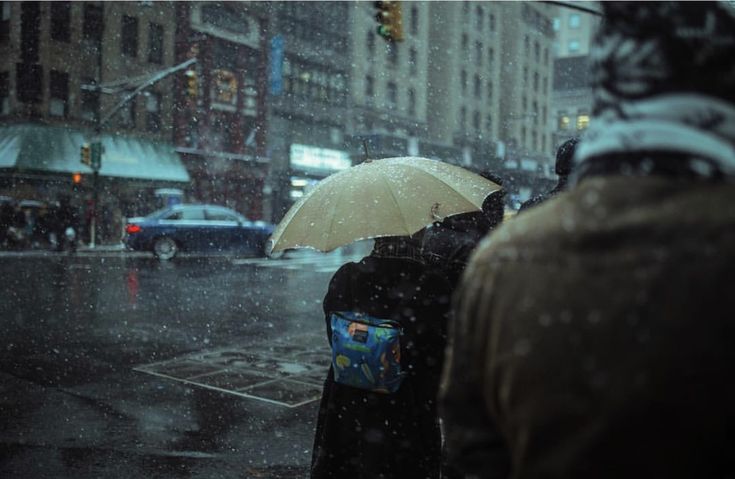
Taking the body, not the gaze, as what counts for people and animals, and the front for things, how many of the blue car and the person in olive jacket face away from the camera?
1

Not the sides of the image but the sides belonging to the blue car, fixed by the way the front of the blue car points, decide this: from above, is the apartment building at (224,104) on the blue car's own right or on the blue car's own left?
on the blue car's own left

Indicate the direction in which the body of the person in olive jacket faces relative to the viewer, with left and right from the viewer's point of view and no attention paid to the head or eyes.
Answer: facing away from the viewer

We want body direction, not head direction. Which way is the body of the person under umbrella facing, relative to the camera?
away from the camera

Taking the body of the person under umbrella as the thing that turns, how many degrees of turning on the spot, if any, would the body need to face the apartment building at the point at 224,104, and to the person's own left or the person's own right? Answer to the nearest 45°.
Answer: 0° — they already face it

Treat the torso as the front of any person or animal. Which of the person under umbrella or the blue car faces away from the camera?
the person under umbrella

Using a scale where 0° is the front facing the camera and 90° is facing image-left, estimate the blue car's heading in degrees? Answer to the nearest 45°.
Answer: approximately 270°

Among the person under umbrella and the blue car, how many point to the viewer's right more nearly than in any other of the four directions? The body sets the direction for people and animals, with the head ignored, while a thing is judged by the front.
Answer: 1

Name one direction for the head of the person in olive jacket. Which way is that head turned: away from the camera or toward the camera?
away from the camera
